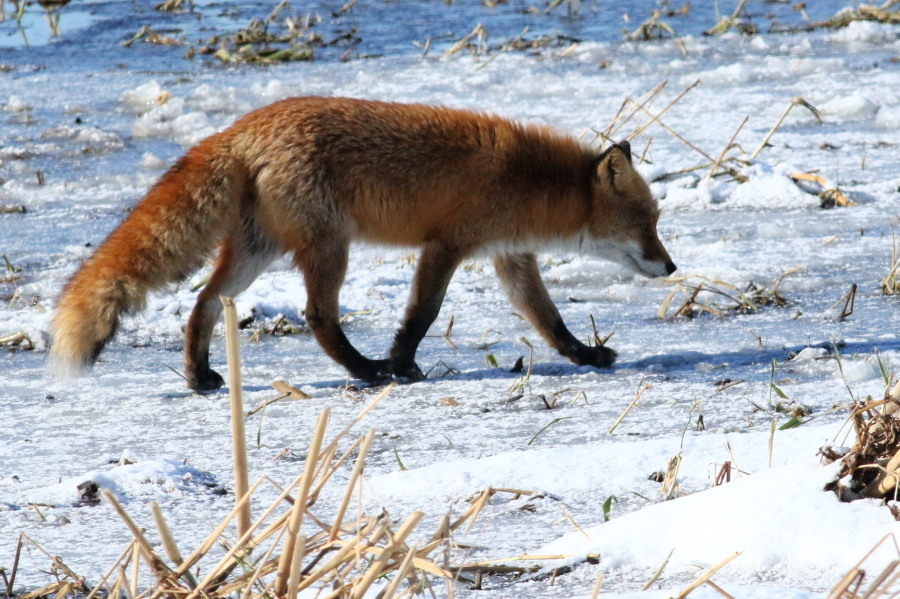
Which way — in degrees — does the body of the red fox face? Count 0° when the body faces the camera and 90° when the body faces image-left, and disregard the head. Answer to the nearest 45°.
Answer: approximately 270°

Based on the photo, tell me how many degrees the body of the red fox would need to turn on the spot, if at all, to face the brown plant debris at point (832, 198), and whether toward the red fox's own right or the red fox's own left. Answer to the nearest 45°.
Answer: approximately 45° to the red fox's own left

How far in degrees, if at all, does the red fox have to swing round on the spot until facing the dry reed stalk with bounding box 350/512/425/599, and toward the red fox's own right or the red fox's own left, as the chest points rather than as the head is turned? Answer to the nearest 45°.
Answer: approximately 90° to the red fox's own right

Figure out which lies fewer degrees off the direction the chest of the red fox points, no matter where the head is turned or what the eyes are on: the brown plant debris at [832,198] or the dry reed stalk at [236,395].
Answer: the brown plant debris

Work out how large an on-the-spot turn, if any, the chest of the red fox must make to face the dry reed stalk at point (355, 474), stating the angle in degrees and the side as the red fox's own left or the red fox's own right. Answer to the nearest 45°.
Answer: approximately 90° to the red fox's own right

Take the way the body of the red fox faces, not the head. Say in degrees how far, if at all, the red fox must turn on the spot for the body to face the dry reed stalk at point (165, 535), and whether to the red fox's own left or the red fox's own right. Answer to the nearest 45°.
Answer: approximately 90° to the red fox's own right

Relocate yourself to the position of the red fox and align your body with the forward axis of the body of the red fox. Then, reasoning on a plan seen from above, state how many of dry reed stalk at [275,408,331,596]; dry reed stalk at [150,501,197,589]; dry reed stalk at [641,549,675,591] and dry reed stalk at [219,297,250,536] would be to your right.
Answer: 4

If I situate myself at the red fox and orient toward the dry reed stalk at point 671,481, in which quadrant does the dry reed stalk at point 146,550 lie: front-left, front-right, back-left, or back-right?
front-right

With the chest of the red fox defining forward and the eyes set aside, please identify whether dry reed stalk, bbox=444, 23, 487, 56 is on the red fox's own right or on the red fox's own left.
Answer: on the red fox's own left

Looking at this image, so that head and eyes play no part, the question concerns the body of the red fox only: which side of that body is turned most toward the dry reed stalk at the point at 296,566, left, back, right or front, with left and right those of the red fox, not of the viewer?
right

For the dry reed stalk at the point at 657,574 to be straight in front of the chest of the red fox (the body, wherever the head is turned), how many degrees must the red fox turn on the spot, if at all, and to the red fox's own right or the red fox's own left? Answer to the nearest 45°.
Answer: approximately 90° to the red fox's own right

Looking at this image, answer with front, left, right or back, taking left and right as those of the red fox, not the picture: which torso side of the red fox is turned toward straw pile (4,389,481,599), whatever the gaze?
right

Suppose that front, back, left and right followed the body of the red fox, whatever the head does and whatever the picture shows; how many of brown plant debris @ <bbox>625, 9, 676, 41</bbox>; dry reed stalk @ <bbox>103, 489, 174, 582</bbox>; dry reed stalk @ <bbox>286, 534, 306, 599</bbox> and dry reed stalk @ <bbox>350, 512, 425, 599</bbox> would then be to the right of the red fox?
3

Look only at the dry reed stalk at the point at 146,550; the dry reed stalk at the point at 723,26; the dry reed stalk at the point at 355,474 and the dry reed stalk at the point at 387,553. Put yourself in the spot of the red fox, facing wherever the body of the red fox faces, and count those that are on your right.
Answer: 3

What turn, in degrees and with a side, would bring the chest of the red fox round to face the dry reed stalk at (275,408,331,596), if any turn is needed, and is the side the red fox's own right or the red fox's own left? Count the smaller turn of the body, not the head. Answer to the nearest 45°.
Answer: approximately 90° to the red fox's own right
